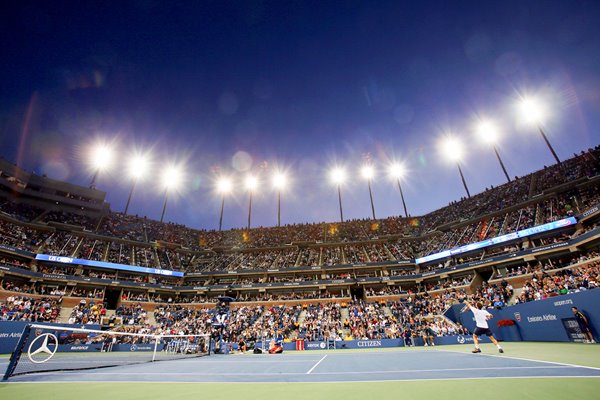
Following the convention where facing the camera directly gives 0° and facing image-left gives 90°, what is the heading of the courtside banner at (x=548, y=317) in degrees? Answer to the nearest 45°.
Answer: approximately 45°

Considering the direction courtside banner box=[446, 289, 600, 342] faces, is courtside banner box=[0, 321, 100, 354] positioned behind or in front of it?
in front
